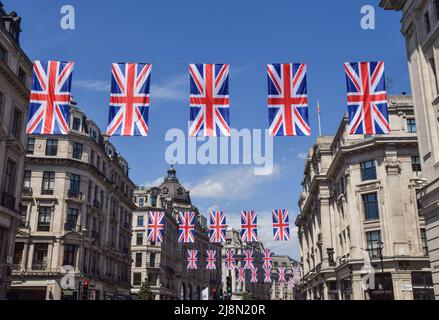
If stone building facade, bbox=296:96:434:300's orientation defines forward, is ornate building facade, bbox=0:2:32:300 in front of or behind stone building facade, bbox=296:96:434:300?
in front

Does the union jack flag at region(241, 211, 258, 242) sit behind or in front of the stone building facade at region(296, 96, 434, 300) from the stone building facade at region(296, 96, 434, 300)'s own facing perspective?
in front

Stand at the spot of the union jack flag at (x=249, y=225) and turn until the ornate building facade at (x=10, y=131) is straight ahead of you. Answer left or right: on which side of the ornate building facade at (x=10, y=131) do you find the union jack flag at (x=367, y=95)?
left

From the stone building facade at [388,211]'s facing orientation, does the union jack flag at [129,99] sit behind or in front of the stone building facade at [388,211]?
in front

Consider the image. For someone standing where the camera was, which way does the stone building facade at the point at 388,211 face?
facing the viewer and to the left of the viewer
